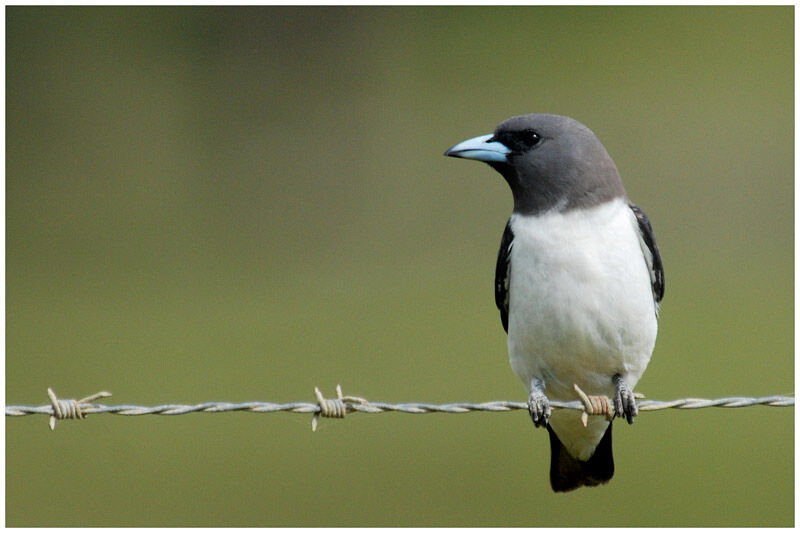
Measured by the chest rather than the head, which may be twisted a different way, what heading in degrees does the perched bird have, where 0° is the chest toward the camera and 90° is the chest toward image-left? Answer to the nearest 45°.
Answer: approximately 0°
